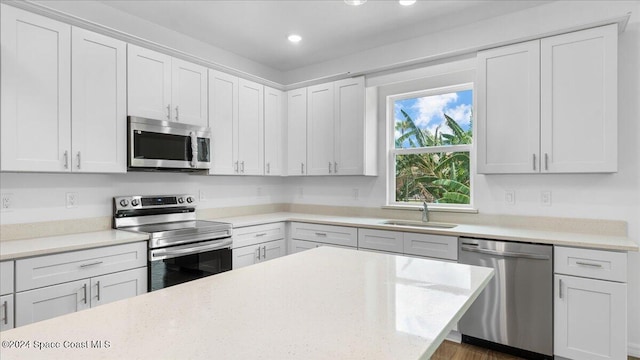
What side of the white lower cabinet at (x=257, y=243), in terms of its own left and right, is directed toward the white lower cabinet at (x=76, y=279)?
right

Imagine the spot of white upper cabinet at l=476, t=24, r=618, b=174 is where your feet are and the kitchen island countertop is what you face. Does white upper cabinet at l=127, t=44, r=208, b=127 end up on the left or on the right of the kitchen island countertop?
right

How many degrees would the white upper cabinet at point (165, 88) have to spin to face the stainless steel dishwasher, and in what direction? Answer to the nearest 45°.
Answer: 0° — it already faces it

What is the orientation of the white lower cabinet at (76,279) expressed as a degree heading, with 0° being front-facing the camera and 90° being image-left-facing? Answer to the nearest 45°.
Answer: approximately 315°

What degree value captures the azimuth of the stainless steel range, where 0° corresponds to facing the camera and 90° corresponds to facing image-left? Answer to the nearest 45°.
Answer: approximately 315°

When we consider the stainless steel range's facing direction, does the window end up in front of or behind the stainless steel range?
in front

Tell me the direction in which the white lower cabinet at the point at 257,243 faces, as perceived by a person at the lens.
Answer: facing the viewer and to the right of the viewer

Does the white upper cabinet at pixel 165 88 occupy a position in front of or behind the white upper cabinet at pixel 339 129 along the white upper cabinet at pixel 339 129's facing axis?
in front

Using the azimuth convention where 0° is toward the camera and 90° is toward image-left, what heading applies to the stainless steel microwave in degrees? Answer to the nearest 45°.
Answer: approximately 315°
